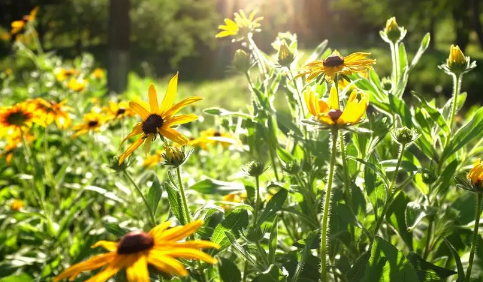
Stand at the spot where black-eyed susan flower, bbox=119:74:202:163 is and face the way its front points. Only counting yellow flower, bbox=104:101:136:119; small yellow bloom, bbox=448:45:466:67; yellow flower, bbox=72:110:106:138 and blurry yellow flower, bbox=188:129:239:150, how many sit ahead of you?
0

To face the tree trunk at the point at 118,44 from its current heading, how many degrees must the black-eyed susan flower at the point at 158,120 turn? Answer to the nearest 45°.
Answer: approximately 135° to its right

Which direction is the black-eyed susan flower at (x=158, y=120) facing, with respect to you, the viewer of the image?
facing the viewer and to the left of the viewer

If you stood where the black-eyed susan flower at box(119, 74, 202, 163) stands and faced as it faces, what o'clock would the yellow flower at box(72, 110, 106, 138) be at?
The yellow flower is roughly at 4 o'clock from the black-eyed susan flower.

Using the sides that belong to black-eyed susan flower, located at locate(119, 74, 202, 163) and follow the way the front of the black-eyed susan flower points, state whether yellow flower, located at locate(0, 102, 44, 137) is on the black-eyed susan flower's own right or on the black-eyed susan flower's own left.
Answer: on the black-eyed susan flower's own right

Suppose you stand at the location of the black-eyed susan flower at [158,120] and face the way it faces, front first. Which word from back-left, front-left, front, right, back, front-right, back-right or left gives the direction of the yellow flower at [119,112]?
back-right

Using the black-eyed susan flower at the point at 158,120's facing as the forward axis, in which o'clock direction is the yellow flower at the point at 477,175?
The yellow flower is roughly at 8 o'clock from the black-eyed susan flower.

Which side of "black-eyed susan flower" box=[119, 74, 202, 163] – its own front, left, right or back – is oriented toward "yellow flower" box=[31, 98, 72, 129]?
right
